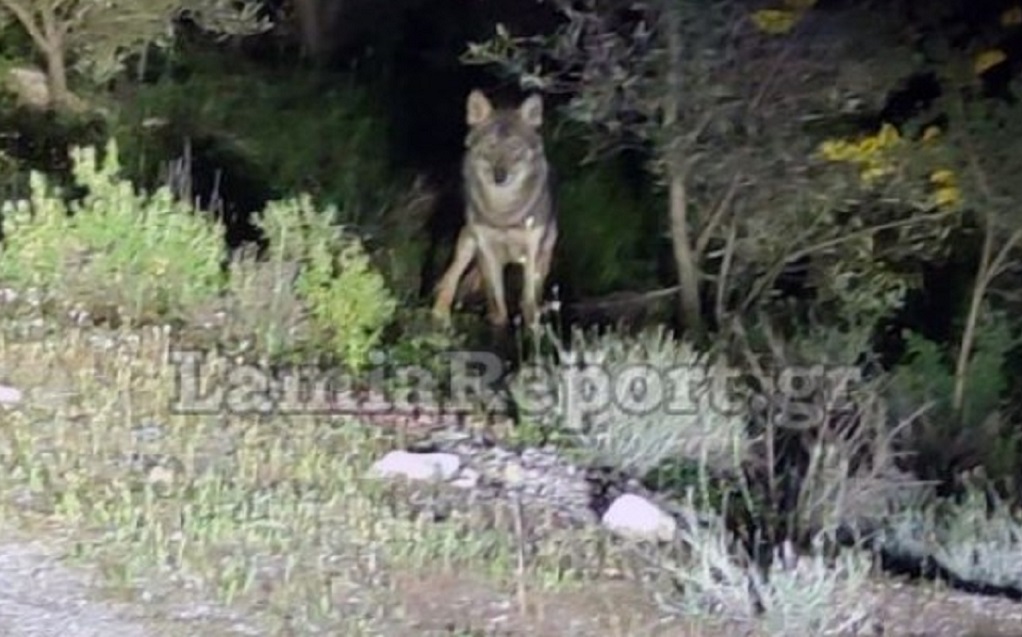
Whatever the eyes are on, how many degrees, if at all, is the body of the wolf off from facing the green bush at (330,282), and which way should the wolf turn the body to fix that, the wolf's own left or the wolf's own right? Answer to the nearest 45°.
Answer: approximately 45° to the wolf's own right

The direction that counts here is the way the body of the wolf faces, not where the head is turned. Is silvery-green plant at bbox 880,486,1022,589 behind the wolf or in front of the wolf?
in front

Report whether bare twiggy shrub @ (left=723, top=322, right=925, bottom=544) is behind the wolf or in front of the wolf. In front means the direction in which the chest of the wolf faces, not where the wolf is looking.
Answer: in front

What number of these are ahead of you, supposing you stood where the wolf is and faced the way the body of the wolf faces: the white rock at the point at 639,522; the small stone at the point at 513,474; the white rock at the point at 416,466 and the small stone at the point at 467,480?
4

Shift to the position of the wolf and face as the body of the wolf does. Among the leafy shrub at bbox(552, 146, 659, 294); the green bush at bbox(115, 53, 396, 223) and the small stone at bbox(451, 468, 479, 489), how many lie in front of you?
1

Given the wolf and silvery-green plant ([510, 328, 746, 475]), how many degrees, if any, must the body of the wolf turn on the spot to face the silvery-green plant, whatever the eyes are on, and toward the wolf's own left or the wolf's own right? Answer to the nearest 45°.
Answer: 0° — it already faces it

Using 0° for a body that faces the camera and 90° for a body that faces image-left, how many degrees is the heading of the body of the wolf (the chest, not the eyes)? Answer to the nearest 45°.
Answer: approximately 0°
